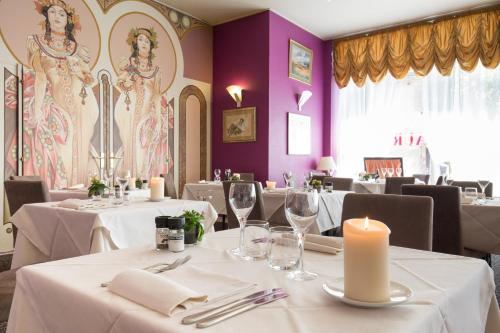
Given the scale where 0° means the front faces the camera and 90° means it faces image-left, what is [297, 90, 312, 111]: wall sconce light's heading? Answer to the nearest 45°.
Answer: approximately 315°

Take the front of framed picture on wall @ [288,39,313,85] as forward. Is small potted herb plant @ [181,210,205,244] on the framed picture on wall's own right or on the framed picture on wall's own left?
on the framed picture on wall's own right

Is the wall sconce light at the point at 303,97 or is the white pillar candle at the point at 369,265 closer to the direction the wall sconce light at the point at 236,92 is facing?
the white pillar candle

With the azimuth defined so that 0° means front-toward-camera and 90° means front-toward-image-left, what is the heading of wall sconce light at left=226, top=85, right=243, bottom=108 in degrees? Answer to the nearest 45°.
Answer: approximately 45°

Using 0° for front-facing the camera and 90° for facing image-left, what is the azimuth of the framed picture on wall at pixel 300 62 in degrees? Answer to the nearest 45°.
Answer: approximately 315°
